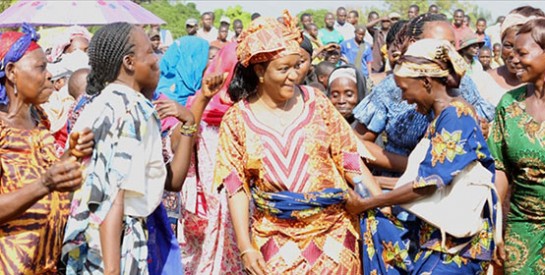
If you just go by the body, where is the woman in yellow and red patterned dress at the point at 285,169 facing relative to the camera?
toward the camera

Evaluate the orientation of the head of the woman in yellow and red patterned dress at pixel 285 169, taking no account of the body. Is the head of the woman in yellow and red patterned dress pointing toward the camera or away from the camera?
toward the camera

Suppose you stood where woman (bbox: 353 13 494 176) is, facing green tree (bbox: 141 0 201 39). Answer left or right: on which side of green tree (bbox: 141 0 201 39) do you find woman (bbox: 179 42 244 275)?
left

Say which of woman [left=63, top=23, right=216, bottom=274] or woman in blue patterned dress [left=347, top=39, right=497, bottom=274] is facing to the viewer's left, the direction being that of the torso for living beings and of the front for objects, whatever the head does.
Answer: the woman in blue patterned dress

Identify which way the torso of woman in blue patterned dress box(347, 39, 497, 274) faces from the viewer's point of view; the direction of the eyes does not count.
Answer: to the viewer's left

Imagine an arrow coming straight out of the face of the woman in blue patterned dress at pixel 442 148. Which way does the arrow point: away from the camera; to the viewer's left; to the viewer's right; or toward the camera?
to the viewer's left

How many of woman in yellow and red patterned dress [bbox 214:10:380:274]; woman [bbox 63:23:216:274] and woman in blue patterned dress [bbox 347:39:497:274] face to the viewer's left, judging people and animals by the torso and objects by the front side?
1

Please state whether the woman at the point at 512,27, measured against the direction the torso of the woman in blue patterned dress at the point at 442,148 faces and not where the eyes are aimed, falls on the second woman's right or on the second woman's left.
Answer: on the second woman's right

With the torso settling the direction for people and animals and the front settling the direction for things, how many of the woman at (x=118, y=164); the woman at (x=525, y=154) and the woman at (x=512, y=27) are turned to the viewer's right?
1

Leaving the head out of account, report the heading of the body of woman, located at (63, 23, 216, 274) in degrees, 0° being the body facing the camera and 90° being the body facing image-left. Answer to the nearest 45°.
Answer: approximately 270°
